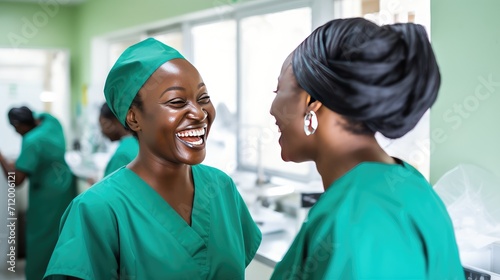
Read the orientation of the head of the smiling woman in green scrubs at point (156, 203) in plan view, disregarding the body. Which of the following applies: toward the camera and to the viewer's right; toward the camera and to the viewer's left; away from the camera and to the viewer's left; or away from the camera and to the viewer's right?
toward the camera and to the viewer's right

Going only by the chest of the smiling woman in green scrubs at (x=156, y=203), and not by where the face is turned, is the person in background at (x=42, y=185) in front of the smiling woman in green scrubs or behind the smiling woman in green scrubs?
behind

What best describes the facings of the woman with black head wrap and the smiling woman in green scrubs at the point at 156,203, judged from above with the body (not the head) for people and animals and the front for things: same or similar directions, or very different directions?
very different directions

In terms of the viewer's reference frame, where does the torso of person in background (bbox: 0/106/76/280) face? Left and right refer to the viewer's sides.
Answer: facing to the left of the viewer

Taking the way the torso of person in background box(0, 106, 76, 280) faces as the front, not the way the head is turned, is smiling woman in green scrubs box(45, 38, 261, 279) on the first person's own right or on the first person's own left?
on the first person's own left

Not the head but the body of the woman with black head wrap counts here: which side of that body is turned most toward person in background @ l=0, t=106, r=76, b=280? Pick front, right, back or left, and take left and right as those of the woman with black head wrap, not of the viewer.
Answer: front

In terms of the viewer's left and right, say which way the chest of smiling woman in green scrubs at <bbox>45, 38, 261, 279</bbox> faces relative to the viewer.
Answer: facing the viewer and to the right of the viewer

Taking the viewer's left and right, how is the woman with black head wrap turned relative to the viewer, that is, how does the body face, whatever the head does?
facing away from the viewer and to the left of the viewer

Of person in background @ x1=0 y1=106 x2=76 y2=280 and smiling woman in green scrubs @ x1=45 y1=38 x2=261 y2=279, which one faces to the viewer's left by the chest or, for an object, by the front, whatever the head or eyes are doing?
the person in background

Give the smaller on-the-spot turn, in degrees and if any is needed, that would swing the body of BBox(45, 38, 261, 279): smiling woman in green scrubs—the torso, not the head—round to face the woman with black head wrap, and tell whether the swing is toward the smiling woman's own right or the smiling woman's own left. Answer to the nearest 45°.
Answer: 0° — they already face them

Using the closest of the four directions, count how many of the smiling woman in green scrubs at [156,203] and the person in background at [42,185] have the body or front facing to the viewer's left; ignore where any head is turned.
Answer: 1

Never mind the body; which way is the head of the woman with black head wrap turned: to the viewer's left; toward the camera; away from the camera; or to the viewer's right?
to the viewer's left

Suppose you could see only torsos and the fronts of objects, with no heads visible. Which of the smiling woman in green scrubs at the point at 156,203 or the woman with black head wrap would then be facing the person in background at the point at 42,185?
the woman with black head wrap
